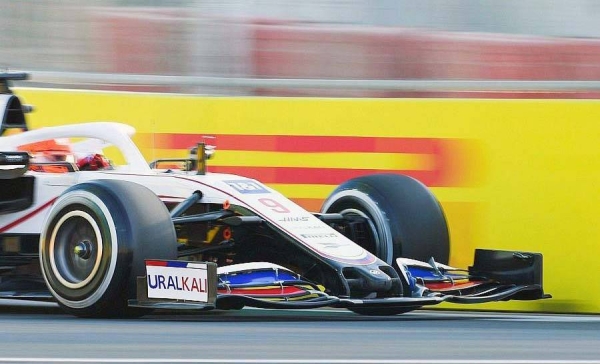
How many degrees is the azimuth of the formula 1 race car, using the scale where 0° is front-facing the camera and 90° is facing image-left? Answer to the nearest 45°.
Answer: approximately 315°
